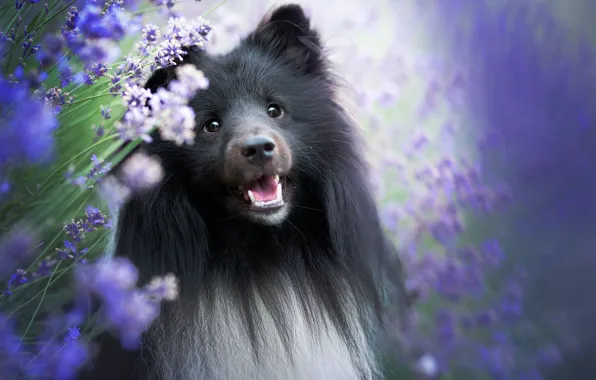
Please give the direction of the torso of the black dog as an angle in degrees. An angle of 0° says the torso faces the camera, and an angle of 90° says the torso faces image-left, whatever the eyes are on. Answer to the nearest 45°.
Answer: approximately 0°

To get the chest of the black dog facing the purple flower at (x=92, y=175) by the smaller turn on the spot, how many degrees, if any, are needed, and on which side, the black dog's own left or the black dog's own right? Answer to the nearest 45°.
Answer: approximately 45° to the black dog's own right
